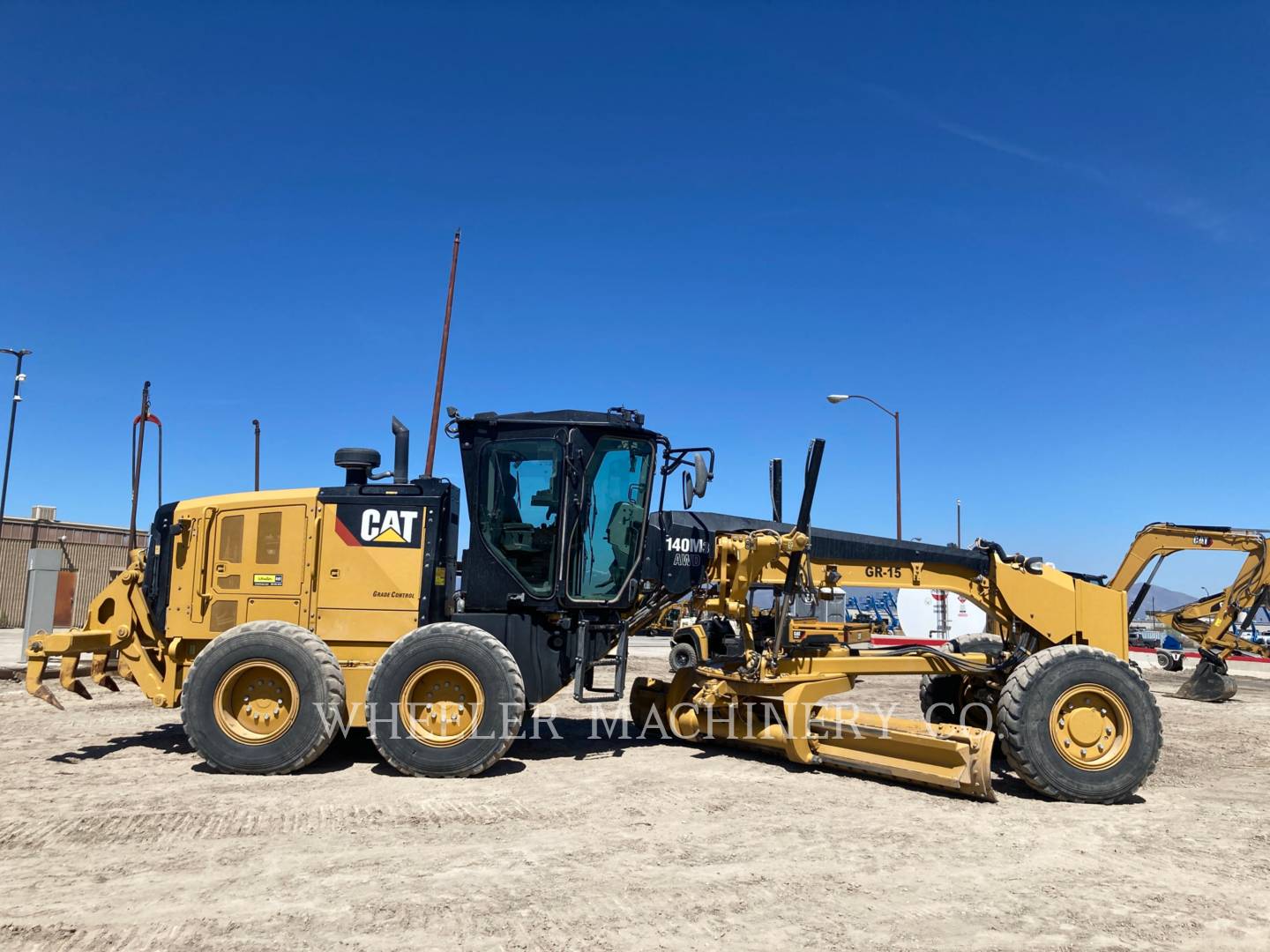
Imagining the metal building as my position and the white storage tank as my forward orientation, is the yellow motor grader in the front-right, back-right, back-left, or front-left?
front-right

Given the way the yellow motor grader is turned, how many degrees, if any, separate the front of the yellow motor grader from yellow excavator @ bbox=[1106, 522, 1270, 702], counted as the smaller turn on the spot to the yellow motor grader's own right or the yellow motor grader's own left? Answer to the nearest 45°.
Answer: approximately 45° to the yellow motor grader's own left

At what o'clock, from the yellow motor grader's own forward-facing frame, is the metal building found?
The metal building is roughly at 8 o'clock from the yellow motor grader.

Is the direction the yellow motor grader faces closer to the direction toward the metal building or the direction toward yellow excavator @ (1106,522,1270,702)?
the yellow excavator

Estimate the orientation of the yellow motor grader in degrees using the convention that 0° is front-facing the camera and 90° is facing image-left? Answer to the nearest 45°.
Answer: approximately 270°
